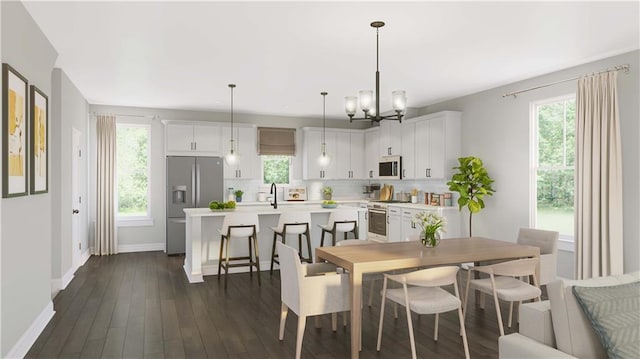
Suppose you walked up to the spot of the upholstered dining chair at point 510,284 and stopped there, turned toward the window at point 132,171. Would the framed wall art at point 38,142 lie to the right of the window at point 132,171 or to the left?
left

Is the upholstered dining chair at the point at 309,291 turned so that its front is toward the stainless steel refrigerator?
no

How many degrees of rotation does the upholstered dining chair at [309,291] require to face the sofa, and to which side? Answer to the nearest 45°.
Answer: approximately 90° to its right

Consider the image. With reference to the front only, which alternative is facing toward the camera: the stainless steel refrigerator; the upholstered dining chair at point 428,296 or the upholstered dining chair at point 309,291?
the stainless steel refrigerator

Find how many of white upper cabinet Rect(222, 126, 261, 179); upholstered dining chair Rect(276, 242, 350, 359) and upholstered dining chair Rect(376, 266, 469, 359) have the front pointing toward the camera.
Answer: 1

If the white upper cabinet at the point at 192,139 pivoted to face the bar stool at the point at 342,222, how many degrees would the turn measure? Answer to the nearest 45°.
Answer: approximately 45° to its left

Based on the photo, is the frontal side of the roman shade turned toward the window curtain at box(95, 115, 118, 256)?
no

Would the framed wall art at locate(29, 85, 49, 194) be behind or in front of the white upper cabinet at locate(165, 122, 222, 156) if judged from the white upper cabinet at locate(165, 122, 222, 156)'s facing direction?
in front

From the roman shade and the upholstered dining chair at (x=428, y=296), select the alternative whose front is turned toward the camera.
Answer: the roman shade

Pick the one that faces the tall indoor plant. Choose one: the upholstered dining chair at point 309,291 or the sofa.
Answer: the upholstered dining chair

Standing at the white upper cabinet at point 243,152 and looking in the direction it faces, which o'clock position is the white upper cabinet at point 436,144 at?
the white upper cabinet at point 436,144 is roughly at 10 o'clock from the white upper cabinet at point 243,152.

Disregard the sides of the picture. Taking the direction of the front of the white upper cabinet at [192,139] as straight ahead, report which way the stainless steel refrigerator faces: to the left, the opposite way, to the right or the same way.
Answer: the same way

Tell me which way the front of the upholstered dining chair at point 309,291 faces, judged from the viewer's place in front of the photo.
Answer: facing away from the viewer and to the right of the viewer

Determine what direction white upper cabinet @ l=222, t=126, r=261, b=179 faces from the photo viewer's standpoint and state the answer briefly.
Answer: facing the viewer

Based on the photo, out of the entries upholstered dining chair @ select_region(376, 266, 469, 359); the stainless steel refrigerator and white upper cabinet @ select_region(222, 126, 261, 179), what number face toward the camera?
2
